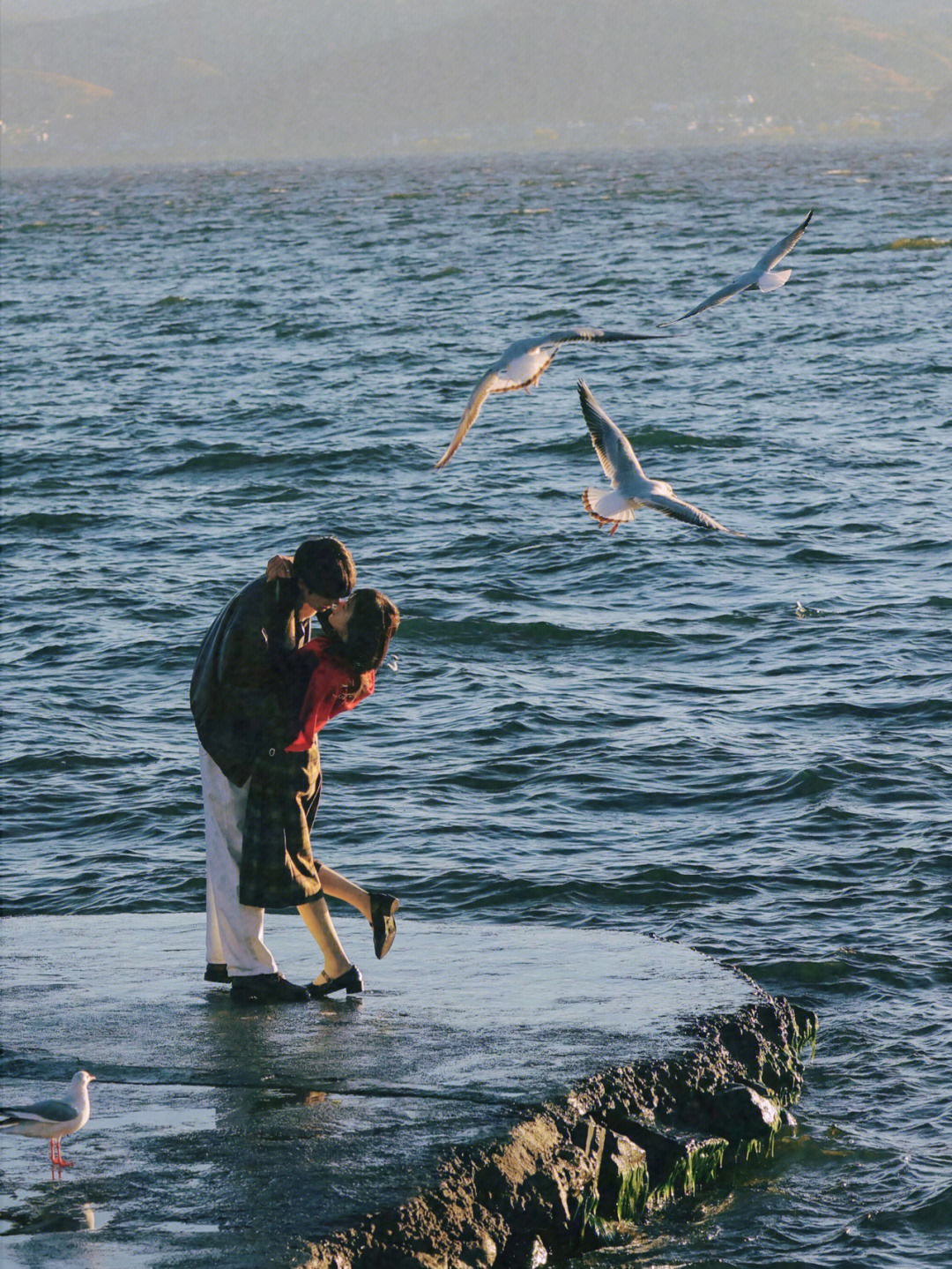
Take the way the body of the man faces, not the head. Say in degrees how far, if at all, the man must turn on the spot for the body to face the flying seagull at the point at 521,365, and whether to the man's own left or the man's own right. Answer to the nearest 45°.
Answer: approximately 45° to the man's own left

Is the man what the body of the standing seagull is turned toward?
no

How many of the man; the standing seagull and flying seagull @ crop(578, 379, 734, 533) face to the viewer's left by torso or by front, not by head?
0

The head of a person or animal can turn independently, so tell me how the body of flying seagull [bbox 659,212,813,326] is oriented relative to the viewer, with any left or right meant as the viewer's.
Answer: facing away from the viewer and to the left of the viewer

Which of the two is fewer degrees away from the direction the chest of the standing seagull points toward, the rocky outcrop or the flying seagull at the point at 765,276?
the rocky outcrop

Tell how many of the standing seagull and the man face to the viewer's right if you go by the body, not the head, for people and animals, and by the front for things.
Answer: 2

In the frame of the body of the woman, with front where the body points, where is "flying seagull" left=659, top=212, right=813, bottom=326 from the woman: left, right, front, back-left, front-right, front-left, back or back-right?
back-right

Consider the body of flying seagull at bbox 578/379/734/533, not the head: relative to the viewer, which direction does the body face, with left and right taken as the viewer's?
facing away from the viewer and to the right of the viewer

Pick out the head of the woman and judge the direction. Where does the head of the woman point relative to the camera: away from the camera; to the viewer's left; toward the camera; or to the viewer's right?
to the viewer's left

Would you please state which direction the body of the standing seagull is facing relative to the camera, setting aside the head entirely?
to the viewer's right

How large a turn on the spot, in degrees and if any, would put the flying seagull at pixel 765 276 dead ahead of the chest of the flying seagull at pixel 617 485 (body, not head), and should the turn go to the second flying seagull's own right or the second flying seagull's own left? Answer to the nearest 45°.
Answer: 0° — it already faces it

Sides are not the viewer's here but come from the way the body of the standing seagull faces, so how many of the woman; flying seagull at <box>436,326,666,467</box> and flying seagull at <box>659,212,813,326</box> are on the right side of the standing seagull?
0

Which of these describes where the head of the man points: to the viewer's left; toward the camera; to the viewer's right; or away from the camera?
to the viewer's right

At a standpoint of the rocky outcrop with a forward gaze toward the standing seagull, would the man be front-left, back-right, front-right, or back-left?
front-right

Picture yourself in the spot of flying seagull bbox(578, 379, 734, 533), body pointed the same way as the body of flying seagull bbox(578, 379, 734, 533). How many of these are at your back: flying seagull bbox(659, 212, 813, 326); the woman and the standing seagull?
2

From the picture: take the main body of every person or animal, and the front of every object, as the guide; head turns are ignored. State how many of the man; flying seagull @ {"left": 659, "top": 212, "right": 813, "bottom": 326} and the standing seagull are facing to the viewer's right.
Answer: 2

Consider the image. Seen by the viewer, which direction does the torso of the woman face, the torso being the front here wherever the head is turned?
to the viewer's left

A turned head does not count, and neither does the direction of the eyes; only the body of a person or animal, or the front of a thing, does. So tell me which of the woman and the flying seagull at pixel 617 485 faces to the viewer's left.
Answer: the woman

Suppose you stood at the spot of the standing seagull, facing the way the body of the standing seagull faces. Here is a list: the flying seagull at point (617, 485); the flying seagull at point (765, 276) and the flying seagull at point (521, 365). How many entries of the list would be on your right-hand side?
0

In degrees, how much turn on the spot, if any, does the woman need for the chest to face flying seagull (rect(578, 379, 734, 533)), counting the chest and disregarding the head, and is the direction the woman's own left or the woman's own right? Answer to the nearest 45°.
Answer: approximately 135° to the woman's own right
